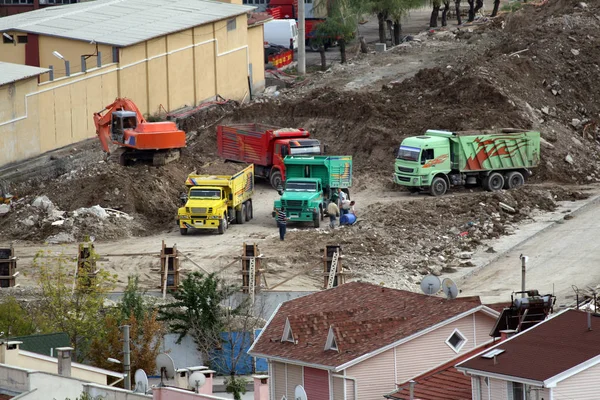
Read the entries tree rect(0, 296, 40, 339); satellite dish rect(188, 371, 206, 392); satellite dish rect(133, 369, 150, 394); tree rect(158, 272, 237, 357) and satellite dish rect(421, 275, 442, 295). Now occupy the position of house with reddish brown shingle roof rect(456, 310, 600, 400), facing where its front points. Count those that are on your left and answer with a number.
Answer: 0

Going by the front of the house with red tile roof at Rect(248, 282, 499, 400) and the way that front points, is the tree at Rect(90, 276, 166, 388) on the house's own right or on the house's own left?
on the house's own right

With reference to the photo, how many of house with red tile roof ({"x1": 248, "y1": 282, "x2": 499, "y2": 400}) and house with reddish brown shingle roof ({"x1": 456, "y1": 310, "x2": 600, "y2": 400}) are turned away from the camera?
0

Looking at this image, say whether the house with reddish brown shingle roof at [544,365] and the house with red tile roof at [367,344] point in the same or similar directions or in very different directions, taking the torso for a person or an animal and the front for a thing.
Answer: same or similar directions

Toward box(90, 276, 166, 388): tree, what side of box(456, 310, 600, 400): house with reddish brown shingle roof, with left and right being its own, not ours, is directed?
right

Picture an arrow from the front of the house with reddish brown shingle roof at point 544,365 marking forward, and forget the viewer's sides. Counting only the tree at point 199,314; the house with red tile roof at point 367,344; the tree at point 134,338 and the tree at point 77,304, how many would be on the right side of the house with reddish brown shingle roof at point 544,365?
4

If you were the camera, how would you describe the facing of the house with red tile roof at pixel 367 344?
facing the viewer and to the left of the viewer

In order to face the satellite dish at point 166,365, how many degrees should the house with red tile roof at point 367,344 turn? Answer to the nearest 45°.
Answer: approximately 45° to its right

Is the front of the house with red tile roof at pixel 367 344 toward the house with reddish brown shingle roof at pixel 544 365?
no

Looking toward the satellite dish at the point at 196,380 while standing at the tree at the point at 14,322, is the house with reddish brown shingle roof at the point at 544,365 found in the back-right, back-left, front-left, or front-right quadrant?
front-left

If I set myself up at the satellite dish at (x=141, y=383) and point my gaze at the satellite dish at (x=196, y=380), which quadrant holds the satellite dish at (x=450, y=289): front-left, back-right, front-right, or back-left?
front-left

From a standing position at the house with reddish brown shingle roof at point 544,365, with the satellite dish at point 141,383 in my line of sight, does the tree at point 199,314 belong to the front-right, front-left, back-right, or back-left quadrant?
front-right

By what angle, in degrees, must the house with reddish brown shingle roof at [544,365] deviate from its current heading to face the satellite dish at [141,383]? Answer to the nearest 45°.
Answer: approximately 45° to its right

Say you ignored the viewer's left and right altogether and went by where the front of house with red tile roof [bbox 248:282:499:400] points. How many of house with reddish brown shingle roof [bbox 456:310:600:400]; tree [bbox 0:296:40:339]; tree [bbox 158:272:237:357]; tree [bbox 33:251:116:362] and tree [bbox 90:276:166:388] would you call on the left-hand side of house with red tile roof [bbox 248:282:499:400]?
1

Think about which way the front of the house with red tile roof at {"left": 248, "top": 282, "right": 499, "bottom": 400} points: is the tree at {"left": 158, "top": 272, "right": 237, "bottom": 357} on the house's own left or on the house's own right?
on the house's own right
